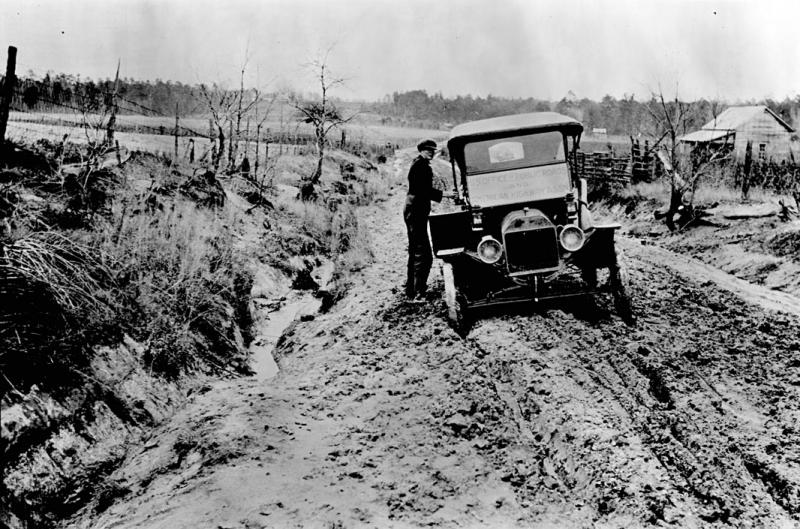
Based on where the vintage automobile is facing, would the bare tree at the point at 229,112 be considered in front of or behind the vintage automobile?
behind

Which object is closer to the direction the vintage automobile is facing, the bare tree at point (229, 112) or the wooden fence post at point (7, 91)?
the wooden fence post

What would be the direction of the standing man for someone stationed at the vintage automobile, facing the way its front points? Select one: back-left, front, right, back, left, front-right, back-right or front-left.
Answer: right

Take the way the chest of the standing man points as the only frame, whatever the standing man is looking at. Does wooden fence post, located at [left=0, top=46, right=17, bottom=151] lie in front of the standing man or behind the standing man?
behind

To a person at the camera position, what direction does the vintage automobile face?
facing the viewer

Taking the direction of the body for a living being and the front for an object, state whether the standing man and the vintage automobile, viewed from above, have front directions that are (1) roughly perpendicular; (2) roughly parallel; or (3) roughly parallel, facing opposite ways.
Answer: roughly perpendicular

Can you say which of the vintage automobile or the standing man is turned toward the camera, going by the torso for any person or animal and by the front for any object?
the vintage automobile

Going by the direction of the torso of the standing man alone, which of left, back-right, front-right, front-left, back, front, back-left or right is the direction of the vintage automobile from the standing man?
front

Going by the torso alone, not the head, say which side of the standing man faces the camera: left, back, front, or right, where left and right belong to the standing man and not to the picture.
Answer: right

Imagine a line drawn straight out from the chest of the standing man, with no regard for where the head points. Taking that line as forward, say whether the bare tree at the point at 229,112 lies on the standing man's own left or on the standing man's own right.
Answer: on the standing man's own left

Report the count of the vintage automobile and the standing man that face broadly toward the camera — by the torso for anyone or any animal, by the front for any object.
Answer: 1
